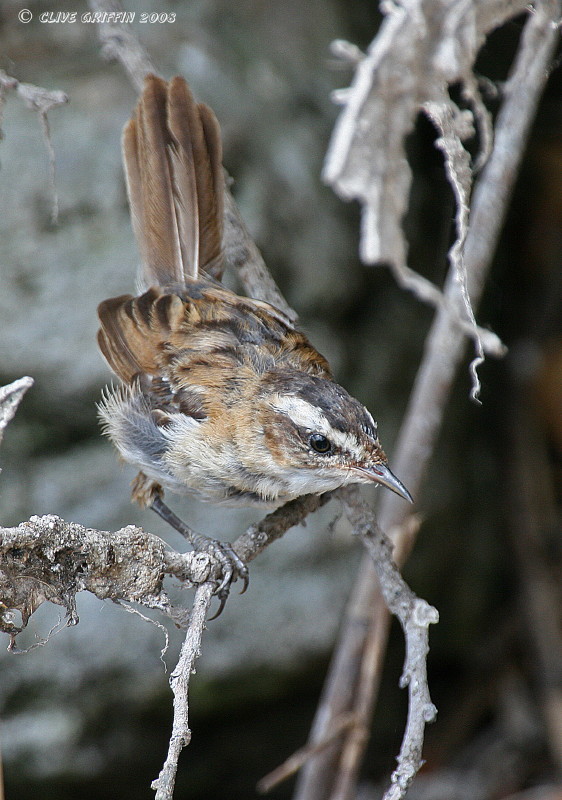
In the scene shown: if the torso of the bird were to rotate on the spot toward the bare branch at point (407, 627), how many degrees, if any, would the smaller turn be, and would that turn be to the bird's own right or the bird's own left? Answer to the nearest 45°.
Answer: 0° — it already faces it

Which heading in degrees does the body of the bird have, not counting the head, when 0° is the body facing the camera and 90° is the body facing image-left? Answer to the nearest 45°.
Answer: approximately 315°

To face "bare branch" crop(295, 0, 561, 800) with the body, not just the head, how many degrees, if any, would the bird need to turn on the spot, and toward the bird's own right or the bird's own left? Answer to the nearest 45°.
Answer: approximately 45° to the bird's own left
